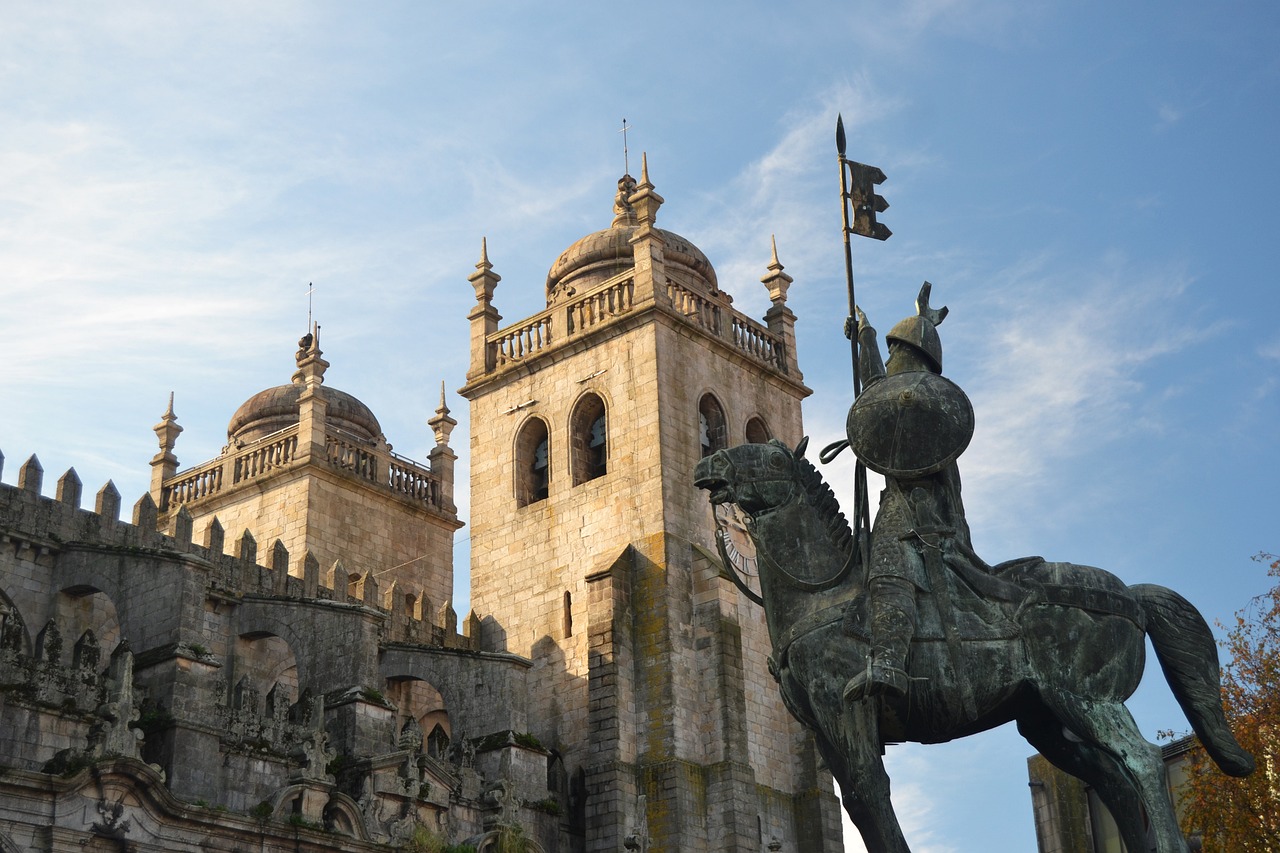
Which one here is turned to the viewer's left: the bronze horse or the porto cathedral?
the bronze horse

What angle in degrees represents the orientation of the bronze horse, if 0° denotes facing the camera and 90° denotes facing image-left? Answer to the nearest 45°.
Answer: approximately 90°

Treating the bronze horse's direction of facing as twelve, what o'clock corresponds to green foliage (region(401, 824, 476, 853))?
The green foliage is roughly at 2 o'clock from the bronze horse.

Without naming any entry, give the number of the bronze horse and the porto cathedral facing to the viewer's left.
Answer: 1
